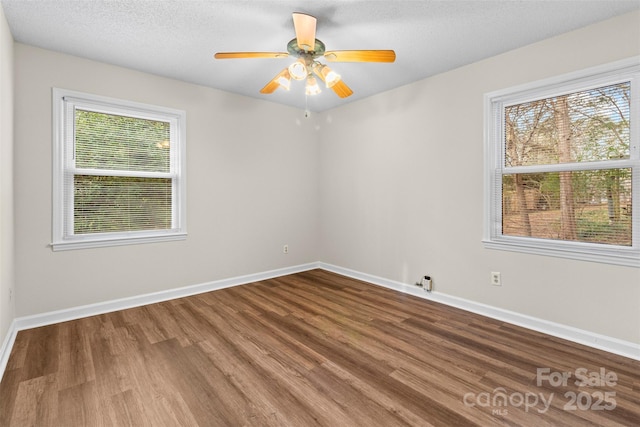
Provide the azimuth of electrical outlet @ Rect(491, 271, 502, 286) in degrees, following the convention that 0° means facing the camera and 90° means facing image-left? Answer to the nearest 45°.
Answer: approximately 0°
